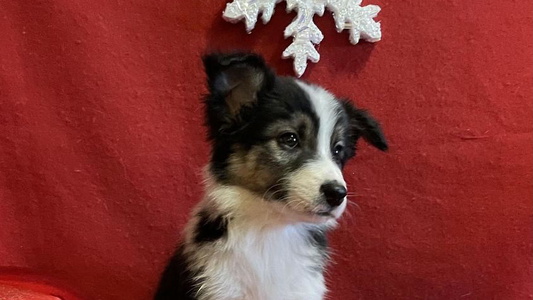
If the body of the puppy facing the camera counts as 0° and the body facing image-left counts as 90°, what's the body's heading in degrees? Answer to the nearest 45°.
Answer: approximately 315°
